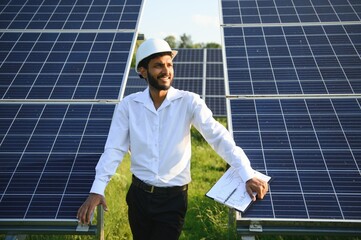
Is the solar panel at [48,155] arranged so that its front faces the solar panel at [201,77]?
no

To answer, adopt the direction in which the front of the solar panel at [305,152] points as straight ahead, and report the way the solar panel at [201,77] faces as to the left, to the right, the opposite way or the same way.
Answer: the same way

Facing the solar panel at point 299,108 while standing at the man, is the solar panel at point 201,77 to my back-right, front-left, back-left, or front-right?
front-left

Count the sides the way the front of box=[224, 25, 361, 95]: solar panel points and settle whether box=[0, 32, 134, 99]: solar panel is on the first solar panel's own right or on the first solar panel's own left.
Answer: on the first solar panel's own right

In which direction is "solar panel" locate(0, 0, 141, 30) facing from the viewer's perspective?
toward the camera

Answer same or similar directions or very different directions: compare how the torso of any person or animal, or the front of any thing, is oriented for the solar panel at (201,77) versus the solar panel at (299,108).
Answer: same or similar directions

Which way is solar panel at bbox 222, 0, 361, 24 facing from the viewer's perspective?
toward the camera

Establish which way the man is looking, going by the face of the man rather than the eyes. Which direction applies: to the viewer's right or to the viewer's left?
to the viewer's right

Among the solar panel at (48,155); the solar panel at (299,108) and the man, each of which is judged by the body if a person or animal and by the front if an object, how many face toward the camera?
3

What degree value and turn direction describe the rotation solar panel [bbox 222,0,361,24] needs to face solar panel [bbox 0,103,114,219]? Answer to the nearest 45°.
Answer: approximately 45° to its right
